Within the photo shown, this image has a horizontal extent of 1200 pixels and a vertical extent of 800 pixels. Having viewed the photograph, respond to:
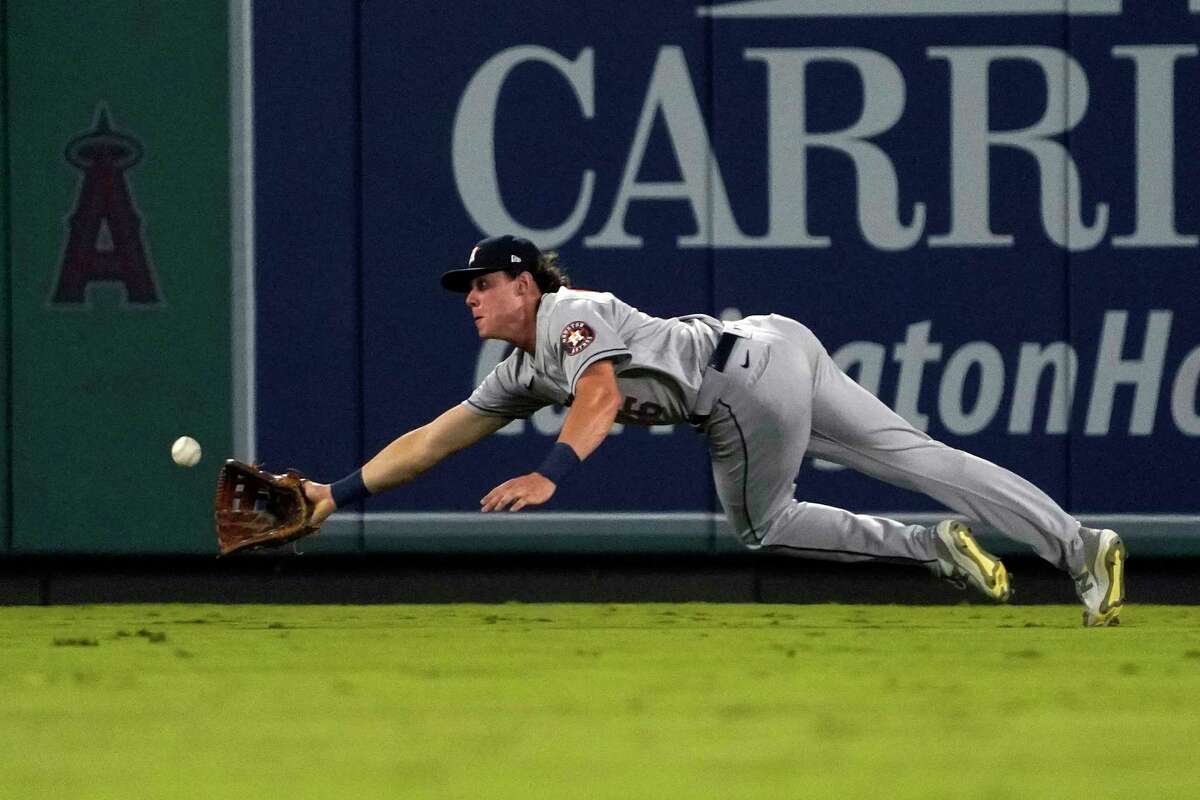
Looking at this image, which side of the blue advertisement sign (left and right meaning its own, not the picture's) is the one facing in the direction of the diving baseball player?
front

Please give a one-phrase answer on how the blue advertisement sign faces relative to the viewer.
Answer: facing the viewer
